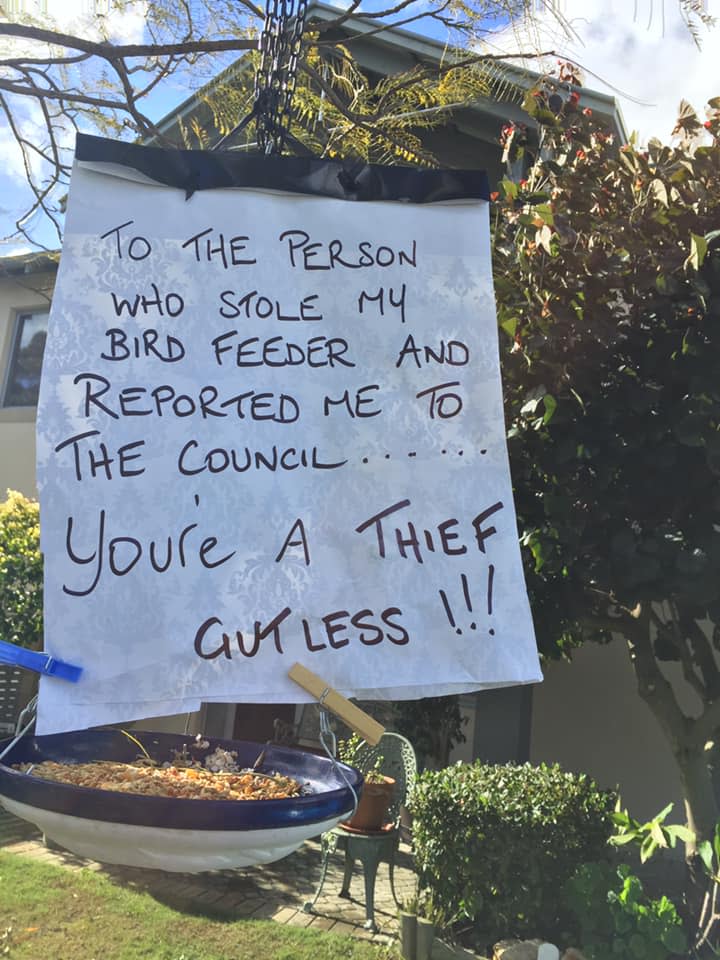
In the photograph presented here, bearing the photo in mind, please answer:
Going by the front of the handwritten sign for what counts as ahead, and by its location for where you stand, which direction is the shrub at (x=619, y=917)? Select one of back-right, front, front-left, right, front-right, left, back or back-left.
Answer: back-left

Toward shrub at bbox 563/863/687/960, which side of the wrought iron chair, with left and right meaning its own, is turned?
left

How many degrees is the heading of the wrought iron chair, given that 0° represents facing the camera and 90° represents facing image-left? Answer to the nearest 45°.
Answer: approximately 45°

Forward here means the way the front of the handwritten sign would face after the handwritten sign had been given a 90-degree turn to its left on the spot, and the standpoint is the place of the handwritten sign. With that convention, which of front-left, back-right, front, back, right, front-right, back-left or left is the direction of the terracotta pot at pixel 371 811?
left

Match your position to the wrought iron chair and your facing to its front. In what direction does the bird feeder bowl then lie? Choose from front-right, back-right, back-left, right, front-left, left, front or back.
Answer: front-left

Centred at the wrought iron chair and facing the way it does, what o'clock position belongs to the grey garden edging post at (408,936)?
The grey garden edging post is roughly at 10 o'clock from the wrought iron chair.

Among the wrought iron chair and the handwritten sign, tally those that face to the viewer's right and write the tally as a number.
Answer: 0

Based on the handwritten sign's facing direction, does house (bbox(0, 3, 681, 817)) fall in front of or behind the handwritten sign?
behind

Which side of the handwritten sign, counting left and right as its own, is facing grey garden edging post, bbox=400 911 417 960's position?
back

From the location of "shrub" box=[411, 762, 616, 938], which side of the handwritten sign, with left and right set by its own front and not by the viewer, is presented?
back

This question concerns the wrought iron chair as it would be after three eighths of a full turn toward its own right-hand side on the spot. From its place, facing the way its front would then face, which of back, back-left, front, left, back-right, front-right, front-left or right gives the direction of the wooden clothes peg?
back

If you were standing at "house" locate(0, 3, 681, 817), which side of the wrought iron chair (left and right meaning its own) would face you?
back

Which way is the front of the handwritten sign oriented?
toward the camera

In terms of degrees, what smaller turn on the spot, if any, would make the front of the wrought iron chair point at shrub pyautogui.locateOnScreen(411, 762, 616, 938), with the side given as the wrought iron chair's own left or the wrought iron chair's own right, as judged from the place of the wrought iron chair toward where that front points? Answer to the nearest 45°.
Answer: approximately 90° to the wrought iron chair's own left
